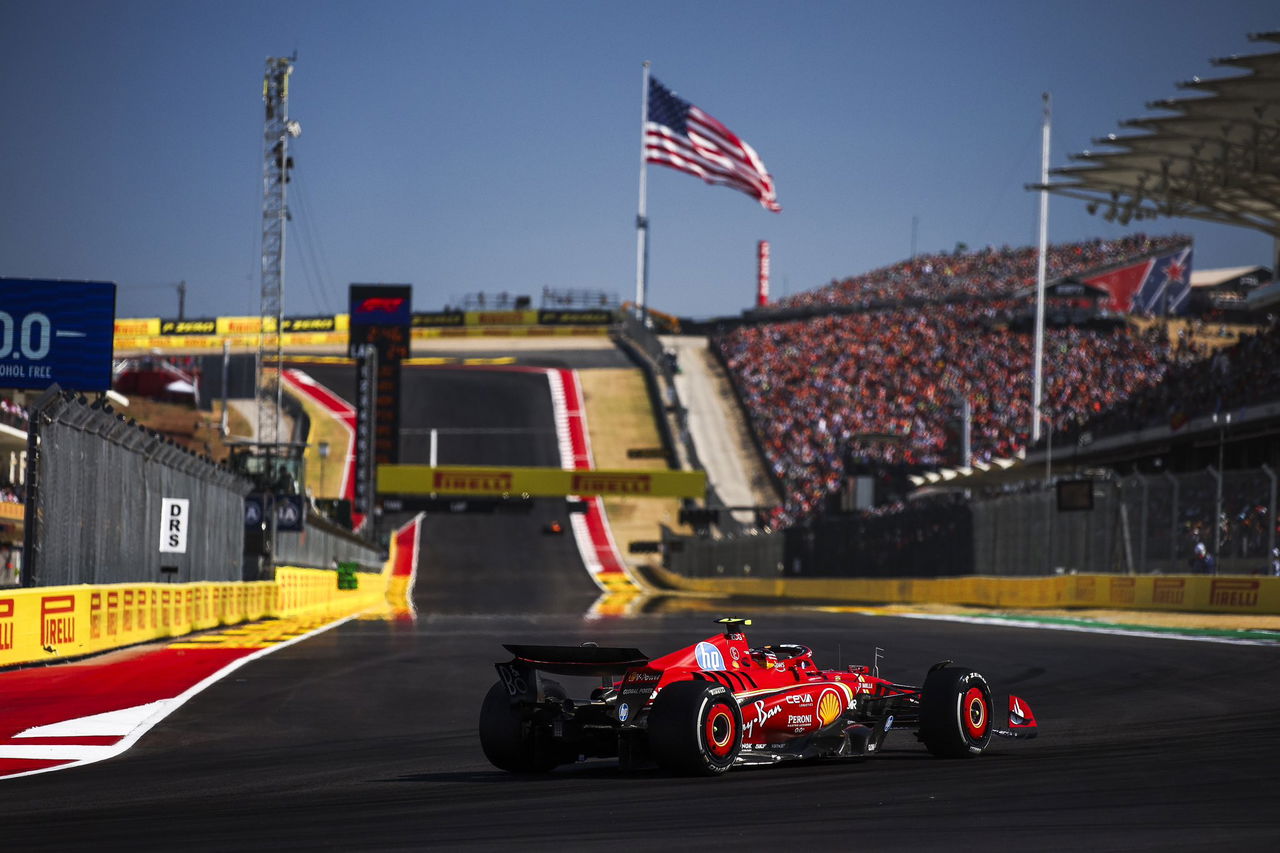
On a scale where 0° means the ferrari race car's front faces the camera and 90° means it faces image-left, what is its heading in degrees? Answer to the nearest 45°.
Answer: approximately 225°

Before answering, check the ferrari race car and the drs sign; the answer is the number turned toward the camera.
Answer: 1

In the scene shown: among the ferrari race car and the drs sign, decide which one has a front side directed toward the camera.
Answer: the drs sign

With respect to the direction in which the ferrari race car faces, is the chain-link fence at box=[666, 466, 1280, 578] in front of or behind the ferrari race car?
in front

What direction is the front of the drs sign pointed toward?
toward the camera

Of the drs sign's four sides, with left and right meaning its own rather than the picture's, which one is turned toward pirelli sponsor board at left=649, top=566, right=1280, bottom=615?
left

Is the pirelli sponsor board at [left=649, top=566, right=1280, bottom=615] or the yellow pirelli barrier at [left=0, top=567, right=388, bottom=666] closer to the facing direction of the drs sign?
the yellow pirelli barrier

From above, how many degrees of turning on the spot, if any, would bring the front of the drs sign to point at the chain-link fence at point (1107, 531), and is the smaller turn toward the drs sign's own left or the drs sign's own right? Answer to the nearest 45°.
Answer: approximately 90° to the drs sign's own left

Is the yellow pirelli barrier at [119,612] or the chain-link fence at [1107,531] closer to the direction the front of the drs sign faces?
the yellow pirelli barrier

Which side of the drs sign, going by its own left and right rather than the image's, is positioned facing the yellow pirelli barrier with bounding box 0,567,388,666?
front

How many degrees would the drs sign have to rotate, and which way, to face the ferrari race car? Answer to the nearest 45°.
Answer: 0° — it already faces it

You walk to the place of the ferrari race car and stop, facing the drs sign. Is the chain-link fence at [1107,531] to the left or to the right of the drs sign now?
right
